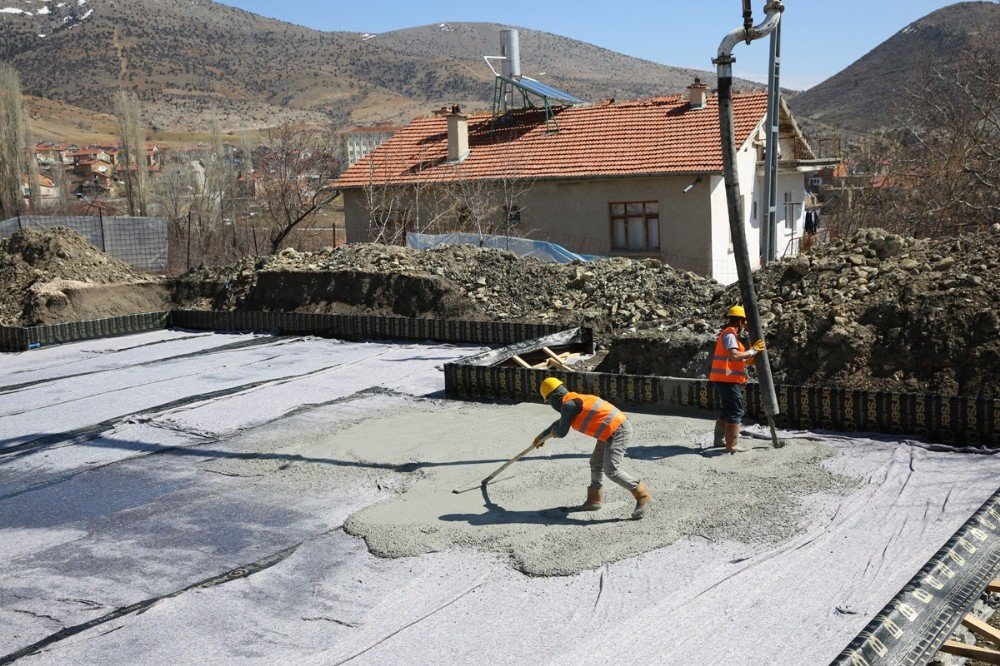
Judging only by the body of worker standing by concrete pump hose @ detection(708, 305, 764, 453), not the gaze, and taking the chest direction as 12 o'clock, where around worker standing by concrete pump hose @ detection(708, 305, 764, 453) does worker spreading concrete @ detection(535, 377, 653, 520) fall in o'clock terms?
worker spreading concrete @ detection(535, 377, 653, 520) is roughly at 4 o'clock from worker standing by concrete pump hose @ detection(708, 305, 764, 453).

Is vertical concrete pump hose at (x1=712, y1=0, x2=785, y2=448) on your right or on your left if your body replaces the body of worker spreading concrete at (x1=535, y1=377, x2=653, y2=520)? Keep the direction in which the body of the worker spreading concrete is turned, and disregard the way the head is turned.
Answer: on your right

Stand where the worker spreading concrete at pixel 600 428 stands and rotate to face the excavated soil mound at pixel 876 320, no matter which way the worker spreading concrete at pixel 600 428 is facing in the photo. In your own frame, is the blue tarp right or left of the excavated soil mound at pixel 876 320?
left

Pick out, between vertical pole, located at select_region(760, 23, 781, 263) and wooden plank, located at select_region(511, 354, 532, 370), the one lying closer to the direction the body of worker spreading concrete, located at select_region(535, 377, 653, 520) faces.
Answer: the wooden plank

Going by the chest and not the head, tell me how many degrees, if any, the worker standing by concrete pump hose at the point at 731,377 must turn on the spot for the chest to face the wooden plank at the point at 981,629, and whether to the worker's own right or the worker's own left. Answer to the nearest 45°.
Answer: approximately 90° to the worker's own right

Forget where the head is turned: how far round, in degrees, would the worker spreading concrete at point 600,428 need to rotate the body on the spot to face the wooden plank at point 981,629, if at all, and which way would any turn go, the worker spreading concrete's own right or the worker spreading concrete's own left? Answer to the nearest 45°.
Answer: approximately 135° to the worker spreading concrete's own left

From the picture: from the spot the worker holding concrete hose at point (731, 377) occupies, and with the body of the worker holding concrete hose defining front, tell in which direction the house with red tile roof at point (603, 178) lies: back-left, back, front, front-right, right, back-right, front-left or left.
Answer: left

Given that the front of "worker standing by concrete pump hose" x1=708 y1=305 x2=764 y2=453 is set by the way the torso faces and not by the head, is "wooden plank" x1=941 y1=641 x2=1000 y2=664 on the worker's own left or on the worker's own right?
on the worker's own right

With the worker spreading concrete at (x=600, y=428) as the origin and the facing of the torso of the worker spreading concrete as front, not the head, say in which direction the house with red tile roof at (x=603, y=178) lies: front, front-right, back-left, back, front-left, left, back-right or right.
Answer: right

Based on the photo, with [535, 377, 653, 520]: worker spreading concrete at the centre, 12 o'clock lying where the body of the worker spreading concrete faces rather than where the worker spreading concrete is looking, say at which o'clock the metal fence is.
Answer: The metal fence is roughly at 2 o'clock from the worker spreading concrete.

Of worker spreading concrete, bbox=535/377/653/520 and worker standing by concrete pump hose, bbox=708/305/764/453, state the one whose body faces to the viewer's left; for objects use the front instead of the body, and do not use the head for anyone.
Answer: worker spreading concrete, bbox=535/377/653/520

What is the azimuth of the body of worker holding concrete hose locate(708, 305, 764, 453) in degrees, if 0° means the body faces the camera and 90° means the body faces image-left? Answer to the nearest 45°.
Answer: approximately 270°

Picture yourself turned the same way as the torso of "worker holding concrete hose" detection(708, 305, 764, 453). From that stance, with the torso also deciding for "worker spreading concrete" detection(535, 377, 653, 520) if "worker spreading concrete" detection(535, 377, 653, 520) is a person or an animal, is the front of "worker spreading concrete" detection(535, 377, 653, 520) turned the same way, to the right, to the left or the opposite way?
the opposite way

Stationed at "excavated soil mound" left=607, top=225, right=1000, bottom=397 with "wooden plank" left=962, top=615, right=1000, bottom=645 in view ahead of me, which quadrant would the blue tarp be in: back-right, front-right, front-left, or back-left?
back-right

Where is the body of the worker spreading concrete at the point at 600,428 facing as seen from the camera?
to the viewer's left
